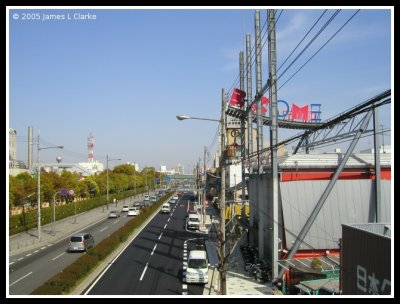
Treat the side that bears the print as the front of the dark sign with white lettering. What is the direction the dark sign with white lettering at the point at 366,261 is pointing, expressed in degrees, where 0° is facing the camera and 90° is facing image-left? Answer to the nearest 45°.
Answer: approximately 45°

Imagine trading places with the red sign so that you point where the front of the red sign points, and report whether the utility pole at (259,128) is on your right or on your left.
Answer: on your left

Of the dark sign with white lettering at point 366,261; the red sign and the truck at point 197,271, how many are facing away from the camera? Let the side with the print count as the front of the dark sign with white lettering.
0

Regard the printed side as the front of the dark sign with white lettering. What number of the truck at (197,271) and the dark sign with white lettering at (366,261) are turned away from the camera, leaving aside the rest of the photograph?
0

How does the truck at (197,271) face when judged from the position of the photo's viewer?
facing the viewer

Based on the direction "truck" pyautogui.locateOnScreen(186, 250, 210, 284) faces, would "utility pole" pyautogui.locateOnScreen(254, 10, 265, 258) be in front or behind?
behind

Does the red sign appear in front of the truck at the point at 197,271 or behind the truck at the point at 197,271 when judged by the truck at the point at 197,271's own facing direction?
behind
